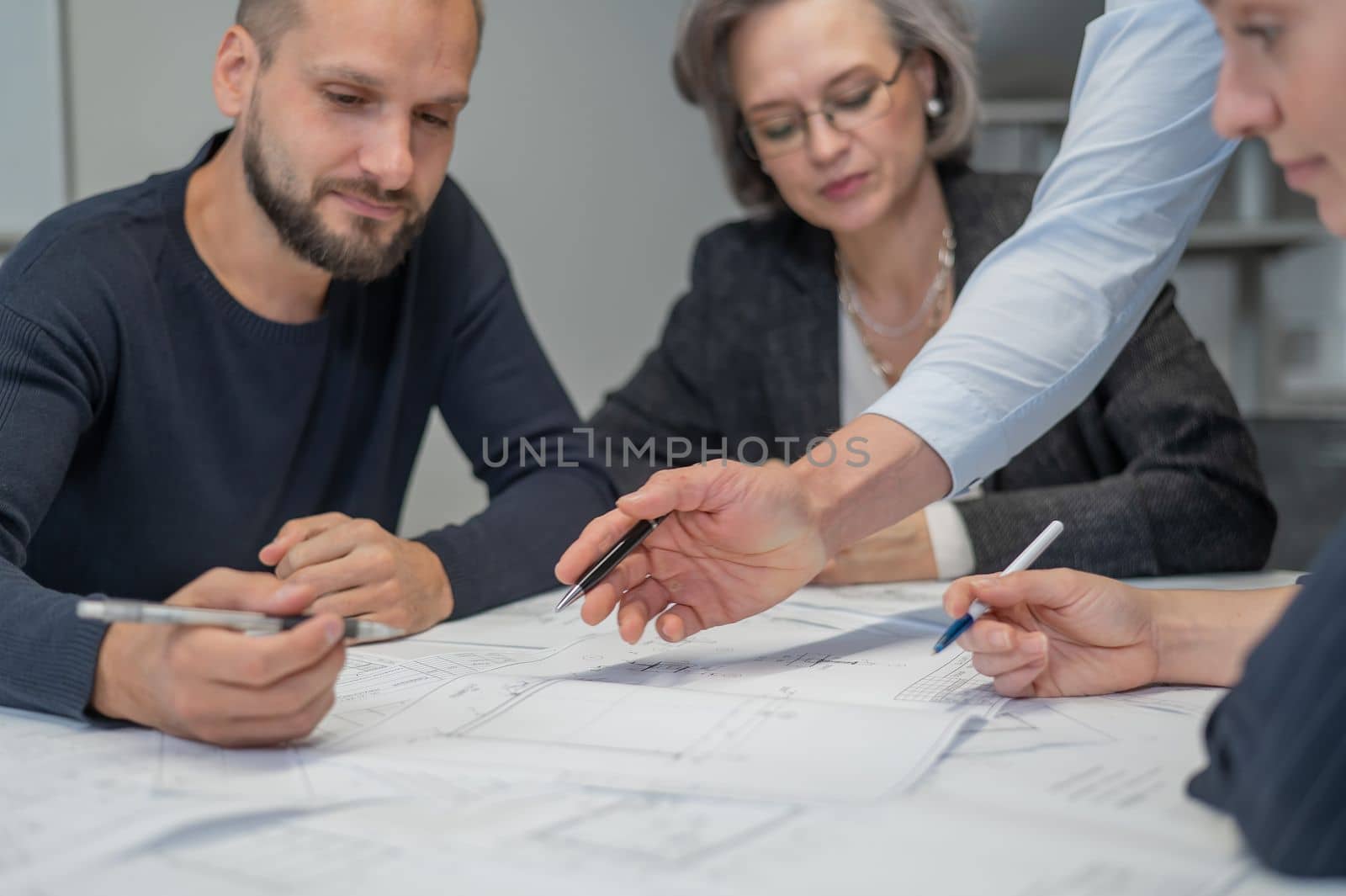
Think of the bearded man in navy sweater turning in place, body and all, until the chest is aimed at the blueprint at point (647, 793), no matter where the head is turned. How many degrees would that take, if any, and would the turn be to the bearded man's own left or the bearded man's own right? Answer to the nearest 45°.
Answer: approximately 45° to the bearded man's own right

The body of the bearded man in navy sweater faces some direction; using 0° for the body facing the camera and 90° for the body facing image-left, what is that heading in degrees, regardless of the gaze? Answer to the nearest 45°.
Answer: approximately 315°
